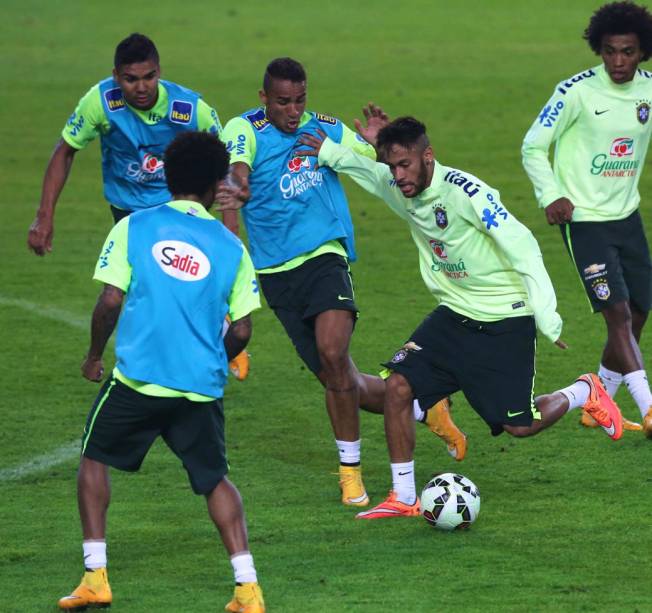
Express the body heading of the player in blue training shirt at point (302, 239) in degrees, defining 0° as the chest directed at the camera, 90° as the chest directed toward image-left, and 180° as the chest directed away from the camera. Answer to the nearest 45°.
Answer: approximately 0°

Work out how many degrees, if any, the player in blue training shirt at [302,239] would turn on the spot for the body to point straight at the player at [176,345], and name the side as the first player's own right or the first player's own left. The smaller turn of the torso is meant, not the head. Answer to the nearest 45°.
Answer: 0° — they already face them
